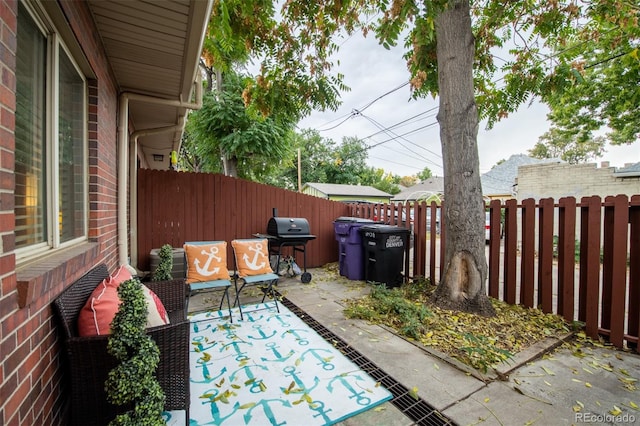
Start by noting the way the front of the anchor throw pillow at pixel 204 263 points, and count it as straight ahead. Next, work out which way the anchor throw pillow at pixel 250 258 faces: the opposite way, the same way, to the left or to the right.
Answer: the same way

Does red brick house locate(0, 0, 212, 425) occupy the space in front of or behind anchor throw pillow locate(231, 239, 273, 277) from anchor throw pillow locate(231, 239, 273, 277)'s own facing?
in front

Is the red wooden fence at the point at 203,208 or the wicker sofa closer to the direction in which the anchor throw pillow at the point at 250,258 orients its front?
the wicker sofa

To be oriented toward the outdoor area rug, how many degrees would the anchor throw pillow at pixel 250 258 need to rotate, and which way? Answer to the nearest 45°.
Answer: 0° — it already faces it

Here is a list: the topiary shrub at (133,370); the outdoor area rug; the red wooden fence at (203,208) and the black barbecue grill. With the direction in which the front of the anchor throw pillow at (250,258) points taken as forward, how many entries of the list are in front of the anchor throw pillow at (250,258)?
2

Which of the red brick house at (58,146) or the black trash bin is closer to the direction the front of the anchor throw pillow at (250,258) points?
the red brick house

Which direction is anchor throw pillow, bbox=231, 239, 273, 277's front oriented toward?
toward the camera

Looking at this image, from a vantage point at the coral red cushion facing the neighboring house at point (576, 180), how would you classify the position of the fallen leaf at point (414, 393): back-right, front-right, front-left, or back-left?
front-right

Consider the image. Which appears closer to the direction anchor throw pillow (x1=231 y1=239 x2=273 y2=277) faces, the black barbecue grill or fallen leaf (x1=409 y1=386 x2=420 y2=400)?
the fallen leaf

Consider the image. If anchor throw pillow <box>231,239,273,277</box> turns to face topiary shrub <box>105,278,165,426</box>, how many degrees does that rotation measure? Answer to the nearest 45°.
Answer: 0° — it already faces it

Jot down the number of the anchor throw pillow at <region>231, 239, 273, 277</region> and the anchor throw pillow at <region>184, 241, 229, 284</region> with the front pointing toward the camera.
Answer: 2

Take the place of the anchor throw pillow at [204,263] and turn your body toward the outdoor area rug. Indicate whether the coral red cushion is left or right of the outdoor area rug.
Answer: right

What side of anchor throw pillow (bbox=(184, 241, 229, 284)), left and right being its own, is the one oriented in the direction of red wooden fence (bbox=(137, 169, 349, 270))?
back

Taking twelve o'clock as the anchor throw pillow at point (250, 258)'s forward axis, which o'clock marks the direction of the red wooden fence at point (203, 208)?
The red wooden fence is roughly at 5 o'clock from the anchor throw pillow.

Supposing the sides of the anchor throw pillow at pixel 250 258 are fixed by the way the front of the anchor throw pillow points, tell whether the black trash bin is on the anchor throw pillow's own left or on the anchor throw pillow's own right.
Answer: on the anchor throw pillow's own left

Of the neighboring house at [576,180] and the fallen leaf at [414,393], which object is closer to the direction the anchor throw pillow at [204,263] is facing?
the fallen leaf

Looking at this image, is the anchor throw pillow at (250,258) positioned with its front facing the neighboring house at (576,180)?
no

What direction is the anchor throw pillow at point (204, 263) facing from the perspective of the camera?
toward the camera

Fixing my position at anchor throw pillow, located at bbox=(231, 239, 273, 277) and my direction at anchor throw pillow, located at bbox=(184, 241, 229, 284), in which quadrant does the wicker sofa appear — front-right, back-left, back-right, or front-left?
front-left
